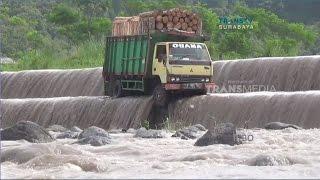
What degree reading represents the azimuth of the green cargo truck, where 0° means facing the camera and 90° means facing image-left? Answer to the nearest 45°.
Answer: approximately 315°

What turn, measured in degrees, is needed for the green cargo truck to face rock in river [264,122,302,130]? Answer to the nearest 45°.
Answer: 0° — it already faces it

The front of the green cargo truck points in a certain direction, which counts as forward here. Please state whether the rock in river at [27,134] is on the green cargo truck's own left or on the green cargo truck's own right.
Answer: on the green cargo truck's own right

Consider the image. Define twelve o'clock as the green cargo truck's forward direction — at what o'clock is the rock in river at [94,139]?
The rock in river is roughly at 2 o'clock from the green cargo truck.
